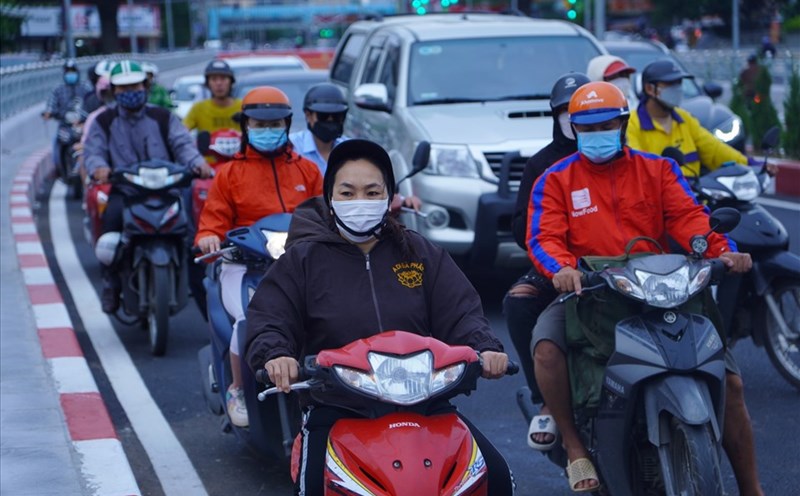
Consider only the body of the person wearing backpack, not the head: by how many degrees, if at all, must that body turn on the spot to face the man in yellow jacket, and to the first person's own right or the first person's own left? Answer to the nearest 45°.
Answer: approximately 45° to the first person's own left

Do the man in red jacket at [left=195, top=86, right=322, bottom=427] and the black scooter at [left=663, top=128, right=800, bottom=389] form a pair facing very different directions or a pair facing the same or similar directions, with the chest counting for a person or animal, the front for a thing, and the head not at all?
same or similar directions

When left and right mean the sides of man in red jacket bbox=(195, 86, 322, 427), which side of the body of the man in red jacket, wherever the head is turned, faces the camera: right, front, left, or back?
front

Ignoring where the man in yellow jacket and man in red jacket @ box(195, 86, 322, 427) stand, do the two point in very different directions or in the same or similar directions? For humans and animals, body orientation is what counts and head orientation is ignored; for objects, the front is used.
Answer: same or similar directions

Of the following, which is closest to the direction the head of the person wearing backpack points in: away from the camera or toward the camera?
toward the camera

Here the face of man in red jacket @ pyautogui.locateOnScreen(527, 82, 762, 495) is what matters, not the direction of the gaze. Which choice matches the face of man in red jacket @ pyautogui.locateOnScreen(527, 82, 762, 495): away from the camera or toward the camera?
toward the camera

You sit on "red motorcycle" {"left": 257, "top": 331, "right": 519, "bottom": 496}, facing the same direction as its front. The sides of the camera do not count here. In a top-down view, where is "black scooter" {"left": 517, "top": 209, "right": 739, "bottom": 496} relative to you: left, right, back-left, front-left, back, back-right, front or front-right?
back-left

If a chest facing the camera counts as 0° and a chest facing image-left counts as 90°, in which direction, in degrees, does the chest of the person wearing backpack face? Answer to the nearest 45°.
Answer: approximately 0°

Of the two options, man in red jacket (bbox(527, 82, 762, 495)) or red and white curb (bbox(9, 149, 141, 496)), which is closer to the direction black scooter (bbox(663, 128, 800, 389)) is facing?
the man in red jacket

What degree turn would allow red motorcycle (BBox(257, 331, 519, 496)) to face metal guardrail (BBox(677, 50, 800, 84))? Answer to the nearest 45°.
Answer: approximately 180°

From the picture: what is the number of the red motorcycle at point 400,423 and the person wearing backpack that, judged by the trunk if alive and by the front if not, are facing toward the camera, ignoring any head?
2

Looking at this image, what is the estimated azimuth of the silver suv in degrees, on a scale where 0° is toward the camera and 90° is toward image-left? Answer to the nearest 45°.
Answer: approximately 315°

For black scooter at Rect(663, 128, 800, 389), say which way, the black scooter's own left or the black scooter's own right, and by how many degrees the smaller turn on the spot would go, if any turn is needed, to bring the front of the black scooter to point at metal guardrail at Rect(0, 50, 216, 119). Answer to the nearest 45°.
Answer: approximately 180°

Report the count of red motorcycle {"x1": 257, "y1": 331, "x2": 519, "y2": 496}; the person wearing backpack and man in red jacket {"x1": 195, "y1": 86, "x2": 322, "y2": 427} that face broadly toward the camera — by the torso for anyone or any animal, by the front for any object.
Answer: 3
